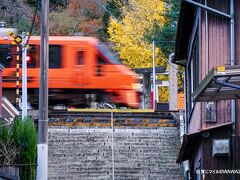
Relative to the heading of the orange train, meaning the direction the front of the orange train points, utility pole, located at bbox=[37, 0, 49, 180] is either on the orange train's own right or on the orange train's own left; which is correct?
on the orange train's own right

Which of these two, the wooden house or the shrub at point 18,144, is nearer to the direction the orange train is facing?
the wooden house

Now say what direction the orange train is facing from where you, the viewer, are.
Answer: facing to the right of the viewer

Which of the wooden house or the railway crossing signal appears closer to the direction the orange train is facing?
the wooden house

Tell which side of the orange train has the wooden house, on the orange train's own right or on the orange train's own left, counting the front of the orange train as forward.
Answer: on the orange train's own right
